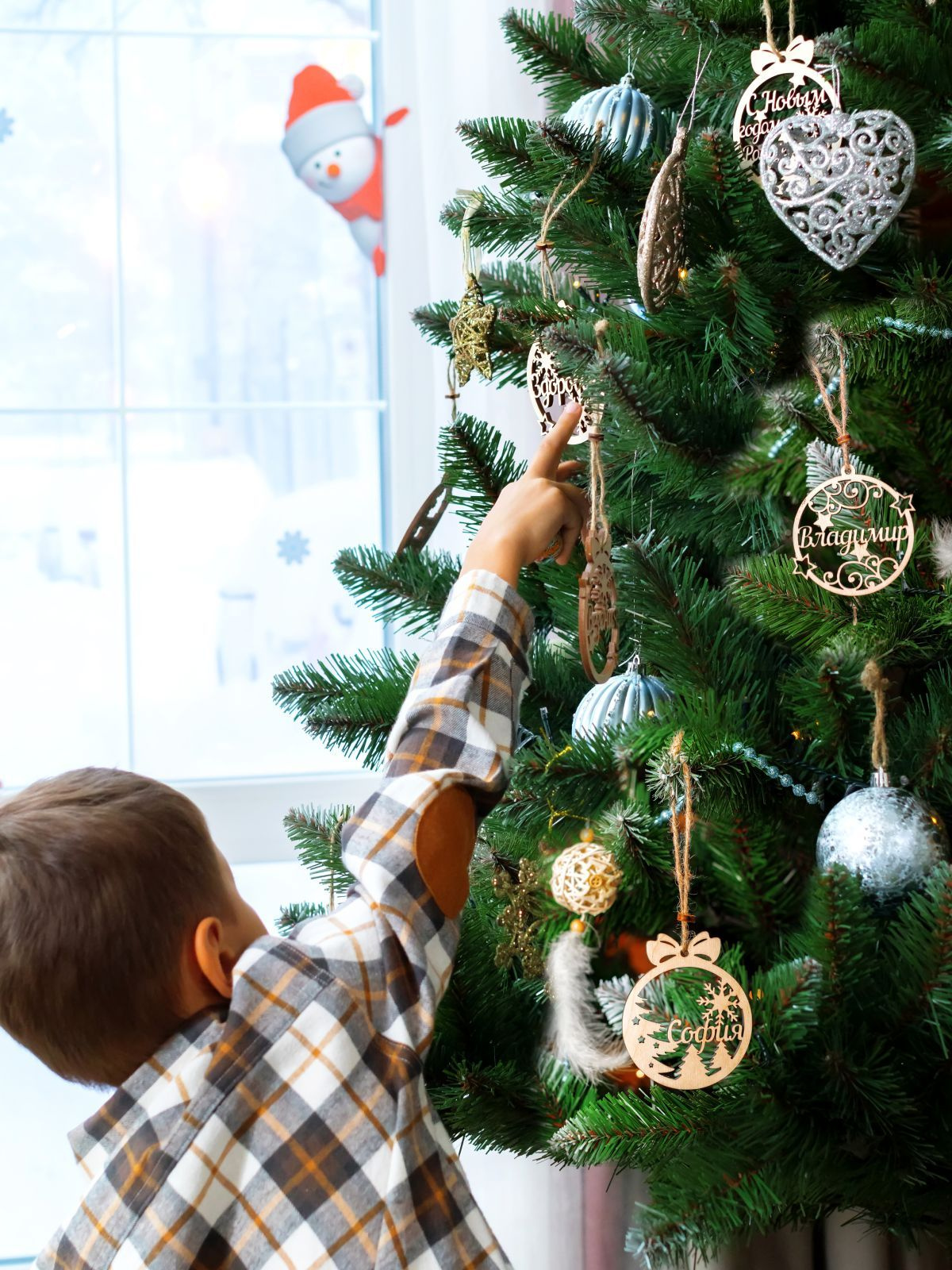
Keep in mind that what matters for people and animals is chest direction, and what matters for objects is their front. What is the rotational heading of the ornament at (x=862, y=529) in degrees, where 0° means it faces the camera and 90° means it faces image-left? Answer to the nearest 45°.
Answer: approximately 0°

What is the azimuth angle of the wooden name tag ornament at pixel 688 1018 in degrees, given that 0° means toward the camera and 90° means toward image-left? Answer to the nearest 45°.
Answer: approximately 0°

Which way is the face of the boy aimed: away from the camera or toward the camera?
away from the camera

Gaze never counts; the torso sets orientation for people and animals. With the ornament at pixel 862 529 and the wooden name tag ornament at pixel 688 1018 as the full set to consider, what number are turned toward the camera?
2
